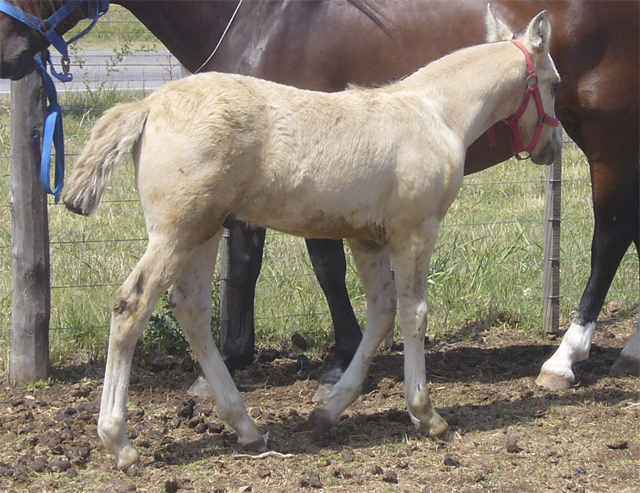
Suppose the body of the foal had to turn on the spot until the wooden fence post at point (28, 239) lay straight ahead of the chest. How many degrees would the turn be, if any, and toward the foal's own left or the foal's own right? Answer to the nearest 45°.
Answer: approximately 135° to the foal's own left

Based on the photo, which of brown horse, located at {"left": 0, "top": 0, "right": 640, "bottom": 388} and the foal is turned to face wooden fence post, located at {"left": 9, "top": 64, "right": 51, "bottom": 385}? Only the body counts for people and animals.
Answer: the brown horse

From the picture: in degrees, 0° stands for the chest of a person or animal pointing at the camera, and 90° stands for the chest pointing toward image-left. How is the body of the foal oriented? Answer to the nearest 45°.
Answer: approximately 270°

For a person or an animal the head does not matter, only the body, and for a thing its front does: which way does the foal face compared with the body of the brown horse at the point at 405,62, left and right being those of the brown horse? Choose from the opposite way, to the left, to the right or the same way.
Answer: the opposite way

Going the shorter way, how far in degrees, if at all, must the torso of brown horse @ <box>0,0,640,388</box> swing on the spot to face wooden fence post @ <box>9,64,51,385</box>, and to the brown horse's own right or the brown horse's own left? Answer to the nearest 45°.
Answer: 0° — it already faces it

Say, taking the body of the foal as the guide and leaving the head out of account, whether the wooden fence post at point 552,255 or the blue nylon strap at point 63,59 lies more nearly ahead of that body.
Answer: the wooden fence post

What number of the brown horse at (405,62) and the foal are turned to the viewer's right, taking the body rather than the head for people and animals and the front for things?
1

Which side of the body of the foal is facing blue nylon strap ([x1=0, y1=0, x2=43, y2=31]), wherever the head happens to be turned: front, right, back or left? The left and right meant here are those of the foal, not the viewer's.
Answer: back

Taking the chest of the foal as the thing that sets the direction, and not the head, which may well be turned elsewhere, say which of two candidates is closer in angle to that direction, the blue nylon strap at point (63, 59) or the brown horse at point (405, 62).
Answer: the brown horse

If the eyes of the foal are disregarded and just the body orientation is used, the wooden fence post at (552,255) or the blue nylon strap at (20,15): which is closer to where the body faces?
the wooden fence post

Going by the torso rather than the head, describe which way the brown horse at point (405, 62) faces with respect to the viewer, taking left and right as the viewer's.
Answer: facing to the left of the viewer
